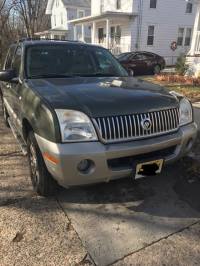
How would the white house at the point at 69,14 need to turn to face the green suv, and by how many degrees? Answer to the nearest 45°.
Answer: approximately 45° to its left

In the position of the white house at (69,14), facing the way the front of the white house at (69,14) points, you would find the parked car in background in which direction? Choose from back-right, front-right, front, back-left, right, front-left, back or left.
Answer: front-left

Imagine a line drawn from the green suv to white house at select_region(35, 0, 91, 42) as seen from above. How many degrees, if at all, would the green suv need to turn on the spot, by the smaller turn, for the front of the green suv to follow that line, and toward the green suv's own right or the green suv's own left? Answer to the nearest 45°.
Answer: approximately 135° to the green suv's own left

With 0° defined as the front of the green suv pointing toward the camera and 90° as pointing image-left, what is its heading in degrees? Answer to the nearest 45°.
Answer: approximately 315°

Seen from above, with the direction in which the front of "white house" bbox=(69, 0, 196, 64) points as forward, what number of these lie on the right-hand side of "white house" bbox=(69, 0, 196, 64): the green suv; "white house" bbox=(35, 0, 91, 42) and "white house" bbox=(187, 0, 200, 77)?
1

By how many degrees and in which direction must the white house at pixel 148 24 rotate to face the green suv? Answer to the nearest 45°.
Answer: approximately 45° to its left

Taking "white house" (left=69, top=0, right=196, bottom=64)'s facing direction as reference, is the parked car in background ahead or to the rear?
ahead

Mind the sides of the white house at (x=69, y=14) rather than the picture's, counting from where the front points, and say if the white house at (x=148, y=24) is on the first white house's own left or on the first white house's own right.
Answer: on the first white house's own left

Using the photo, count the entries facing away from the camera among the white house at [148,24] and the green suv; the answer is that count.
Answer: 0

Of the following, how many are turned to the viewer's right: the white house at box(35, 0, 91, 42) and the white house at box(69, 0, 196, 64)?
0

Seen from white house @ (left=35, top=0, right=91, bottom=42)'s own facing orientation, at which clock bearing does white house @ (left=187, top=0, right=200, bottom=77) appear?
white house @ (left=187, top=0, right=200, bottom=77) is roughly at 10 o'clock from white house @ (left=35, top=0, right=91, bottom=42).

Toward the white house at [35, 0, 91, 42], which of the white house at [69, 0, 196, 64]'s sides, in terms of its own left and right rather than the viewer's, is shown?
right

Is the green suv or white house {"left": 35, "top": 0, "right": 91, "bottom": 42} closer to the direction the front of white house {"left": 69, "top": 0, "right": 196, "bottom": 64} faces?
the green suv

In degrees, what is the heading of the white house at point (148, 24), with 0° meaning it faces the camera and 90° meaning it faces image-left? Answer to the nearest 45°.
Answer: approximately 45°
